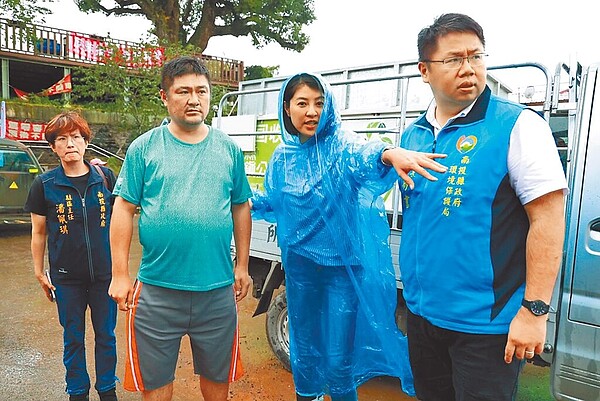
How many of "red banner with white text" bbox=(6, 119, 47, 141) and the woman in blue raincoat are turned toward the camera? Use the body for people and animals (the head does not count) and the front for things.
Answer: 2

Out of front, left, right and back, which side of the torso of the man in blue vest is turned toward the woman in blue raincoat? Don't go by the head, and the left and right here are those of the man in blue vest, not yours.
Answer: right

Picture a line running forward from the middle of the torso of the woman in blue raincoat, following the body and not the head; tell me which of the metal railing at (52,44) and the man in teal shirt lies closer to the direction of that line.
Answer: the man in teal shirt

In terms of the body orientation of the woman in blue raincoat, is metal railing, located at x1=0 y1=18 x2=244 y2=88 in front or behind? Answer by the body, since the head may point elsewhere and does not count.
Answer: behind

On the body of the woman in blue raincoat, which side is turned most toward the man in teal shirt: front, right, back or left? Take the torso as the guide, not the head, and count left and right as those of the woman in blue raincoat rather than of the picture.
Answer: right

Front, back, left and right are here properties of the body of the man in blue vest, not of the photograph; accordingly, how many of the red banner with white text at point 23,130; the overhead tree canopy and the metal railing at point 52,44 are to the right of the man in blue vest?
3

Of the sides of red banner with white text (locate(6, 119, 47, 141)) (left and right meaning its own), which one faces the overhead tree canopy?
left

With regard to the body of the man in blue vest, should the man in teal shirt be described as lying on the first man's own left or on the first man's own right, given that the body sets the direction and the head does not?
on the first man's own right

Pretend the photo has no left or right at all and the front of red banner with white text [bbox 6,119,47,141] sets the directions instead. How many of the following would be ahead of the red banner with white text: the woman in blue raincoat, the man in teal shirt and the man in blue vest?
3

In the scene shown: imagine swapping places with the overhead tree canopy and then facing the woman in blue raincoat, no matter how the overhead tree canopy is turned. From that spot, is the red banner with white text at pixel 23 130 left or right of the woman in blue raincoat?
right

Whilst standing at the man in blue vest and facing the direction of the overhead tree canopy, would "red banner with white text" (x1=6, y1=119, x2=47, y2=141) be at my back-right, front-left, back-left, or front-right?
front-left

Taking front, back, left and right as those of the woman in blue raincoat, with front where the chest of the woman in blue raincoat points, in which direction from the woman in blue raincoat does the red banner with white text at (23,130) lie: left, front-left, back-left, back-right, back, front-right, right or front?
back-right

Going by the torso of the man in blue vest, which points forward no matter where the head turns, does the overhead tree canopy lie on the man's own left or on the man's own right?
on the man's own right

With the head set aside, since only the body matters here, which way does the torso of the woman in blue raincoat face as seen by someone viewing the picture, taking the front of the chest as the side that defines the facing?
toward the camera

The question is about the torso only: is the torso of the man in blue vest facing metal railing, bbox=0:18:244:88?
no

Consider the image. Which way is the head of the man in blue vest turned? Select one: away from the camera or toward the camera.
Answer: toward the camera

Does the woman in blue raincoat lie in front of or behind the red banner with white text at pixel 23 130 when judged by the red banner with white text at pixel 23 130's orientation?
in front

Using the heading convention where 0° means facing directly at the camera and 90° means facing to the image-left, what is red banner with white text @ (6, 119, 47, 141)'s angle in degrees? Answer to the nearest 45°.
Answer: approximately 0°
